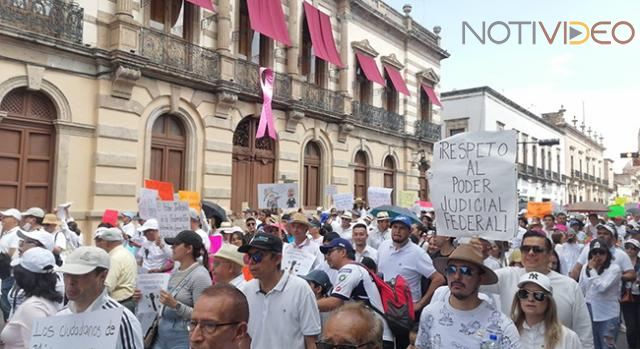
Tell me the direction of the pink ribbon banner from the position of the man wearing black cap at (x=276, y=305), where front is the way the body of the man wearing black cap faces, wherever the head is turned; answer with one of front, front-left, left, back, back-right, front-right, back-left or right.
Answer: back-right

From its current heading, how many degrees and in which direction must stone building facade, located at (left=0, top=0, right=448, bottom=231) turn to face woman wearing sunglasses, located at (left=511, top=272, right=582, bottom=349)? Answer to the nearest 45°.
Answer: approximately 45° to its right

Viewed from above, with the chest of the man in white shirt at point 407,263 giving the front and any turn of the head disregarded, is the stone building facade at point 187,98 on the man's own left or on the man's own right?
on the man's own right

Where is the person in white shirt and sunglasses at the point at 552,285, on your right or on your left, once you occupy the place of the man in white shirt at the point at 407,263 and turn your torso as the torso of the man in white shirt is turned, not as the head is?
on your left
